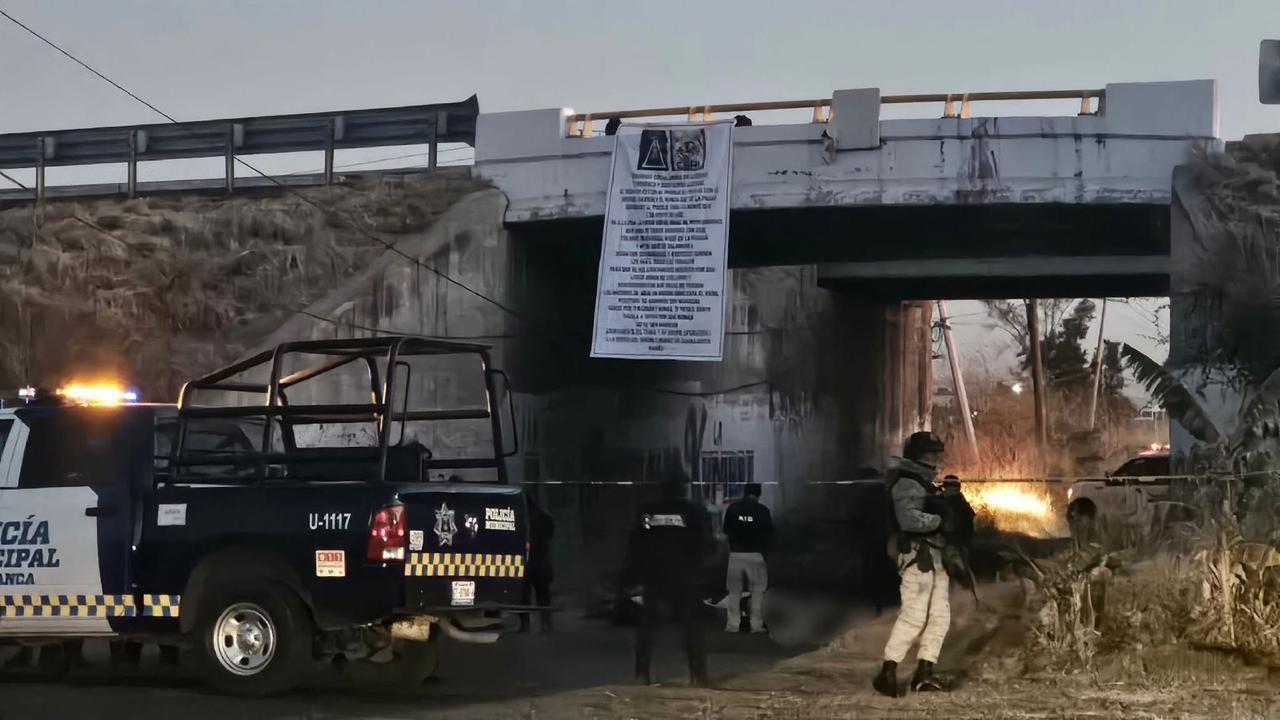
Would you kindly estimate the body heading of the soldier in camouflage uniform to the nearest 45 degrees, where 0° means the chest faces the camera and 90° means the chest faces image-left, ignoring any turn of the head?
approximately 270°

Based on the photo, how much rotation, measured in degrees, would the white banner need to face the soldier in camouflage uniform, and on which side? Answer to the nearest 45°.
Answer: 0° — it already faces them

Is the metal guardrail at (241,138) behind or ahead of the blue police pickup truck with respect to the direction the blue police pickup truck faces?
ahead

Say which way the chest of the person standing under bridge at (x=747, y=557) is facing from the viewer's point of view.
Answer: away from the camera

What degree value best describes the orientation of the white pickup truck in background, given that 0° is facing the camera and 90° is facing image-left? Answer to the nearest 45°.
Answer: approximately 90°

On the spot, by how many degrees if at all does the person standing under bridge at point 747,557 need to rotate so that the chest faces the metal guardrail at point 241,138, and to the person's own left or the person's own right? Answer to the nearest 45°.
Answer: approximately 45° to the person's own left

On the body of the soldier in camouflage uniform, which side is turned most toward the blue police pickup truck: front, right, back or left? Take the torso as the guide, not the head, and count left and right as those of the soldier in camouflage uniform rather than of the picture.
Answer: back

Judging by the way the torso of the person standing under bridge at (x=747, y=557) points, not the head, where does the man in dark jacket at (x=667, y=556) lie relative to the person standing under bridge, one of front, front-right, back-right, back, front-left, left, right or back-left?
back
